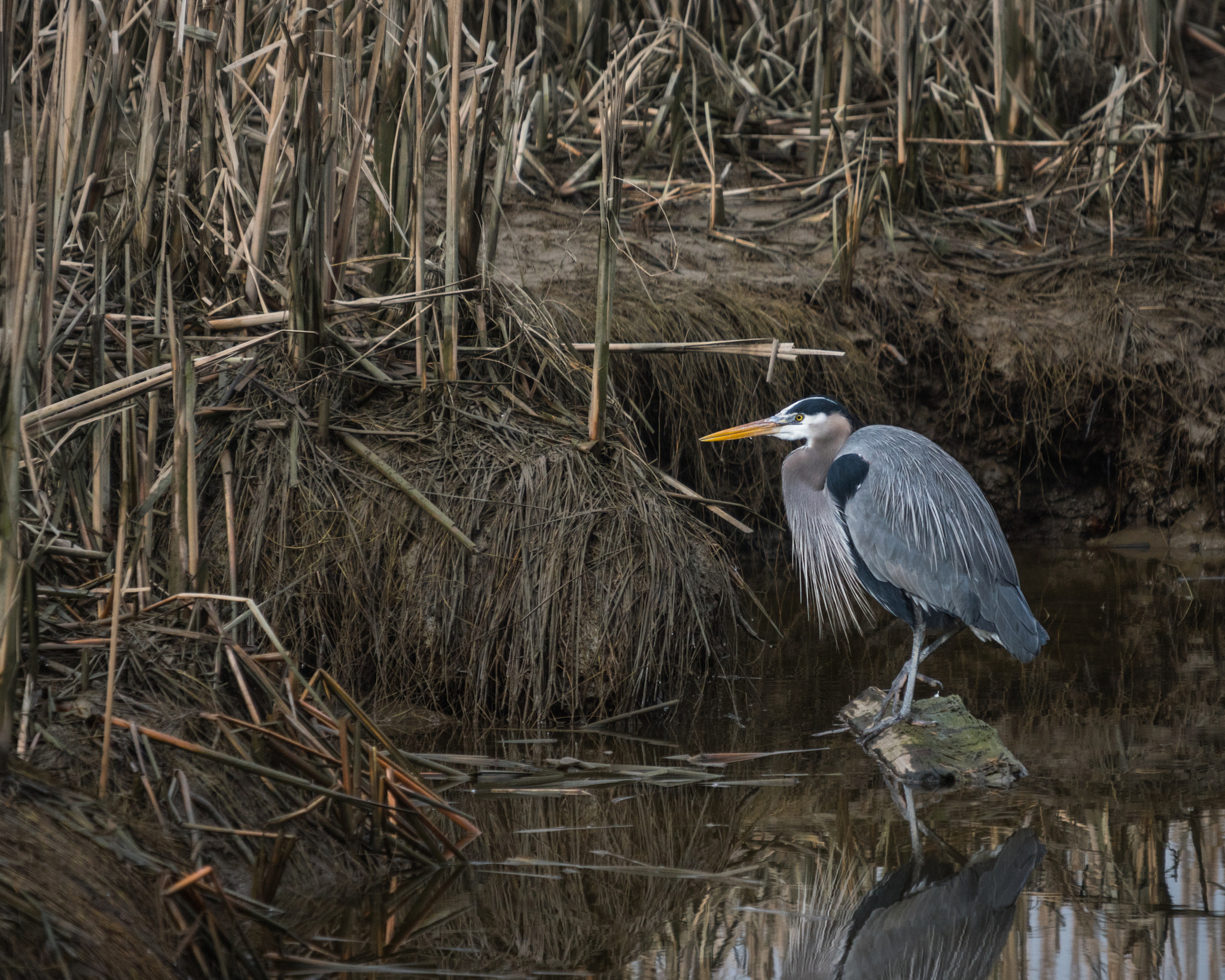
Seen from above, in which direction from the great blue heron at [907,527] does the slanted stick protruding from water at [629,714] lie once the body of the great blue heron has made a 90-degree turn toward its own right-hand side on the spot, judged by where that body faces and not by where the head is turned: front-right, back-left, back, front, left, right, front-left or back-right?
back-left

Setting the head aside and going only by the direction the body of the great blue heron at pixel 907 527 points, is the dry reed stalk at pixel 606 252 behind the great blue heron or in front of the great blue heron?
in front

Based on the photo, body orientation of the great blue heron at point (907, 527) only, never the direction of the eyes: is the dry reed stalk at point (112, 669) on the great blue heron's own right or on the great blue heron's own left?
on the great blue heron's own left

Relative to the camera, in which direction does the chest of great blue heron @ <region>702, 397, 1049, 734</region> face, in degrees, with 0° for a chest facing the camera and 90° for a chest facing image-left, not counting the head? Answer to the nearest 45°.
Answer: approximately 90°

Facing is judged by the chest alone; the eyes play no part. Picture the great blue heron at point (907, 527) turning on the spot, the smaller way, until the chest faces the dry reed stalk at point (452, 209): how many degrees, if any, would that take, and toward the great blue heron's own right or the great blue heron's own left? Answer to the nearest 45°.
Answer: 0° — it already faces it
